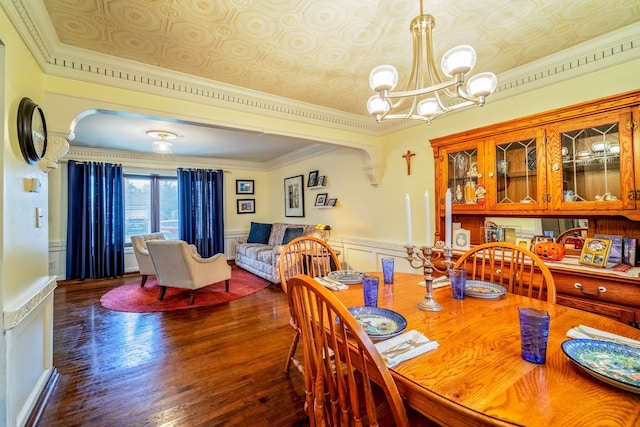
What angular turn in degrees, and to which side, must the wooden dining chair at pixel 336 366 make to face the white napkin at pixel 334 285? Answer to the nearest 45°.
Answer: approximately 45° to its left

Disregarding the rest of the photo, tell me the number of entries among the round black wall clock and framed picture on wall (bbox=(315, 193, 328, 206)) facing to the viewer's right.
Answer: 1

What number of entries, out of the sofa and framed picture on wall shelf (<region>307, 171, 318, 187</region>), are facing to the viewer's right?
0

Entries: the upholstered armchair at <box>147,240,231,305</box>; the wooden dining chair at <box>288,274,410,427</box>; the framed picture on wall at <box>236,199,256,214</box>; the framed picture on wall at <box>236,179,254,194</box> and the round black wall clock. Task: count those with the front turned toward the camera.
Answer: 2

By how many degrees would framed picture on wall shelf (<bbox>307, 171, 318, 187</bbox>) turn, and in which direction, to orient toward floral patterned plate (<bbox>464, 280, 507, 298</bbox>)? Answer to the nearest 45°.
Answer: approximately 45° to its left

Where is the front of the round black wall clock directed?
to the viewer's right

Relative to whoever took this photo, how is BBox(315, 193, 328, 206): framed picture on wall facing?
facing the viewer and to the left of the viewer

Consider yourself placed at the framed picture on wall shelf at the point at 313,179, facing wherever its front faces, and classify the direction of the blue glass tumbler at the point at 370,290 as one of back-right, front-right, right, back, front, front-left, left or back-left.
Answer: front-left

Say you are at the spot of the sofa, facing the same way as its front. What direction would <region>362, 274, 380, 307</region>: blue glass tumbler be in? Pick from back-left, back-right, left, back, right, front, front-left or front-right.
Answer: front-left

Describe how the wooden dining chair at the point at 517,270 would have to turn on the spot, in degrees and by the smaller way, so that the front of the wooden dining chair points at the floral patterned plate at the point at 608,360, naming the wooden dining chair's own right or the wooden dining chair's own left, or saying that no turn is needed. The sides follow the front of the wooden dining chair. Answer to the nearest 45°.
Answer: approximately 45° to the wooden dining chair's own left

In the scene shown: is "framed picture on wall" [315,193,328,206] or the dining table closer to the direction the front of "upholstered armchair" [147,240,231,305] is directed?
the framed picture on wall

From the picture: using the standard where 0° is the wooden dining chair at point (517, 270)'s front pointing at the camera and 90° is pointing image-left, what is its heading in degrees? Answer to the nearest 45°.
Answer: approximately 45°

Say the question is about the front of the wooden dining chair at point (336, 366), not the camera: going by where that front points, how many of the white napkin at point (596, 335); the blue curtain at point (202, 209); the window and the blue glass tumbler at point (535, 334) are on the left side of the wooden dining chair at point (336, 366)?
2

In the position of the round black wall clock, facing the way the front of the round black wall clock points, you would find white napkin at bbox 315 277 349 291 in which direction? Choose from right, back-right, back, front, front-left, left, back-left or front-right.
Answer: front-right

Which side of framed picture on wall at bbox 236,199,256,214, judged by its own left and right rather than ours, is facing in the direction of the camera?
front

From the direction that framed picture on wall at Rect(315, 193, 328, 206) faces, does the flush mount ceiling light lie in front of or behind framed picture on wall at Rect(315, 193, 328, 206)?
in front
